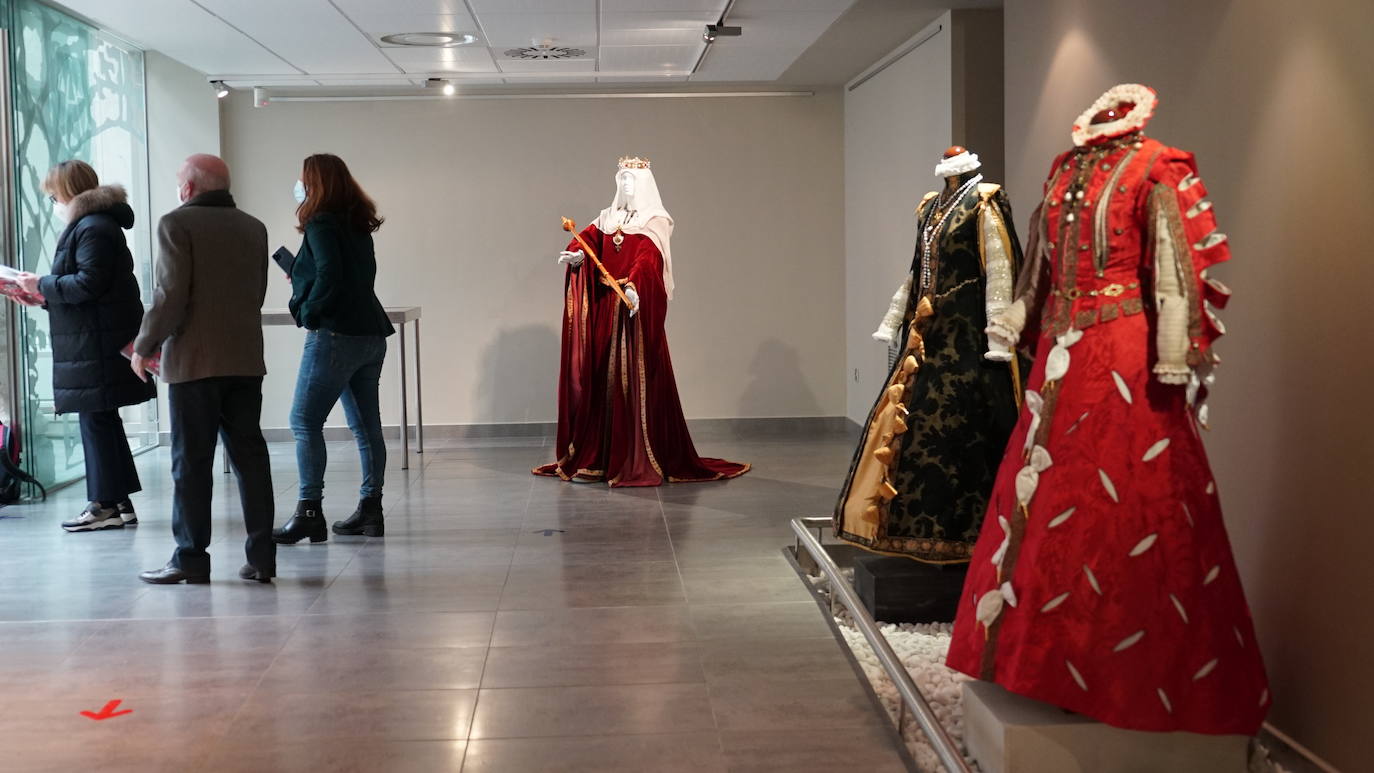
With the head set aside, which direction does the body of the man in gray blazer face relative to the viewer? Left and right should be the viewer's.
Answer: facing away from the viewer and to the left of the viewer

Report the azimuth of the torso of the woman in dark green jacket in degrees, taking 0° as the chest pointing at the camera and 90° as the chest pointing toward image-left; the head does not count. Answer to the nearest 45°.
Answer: approximately 90°

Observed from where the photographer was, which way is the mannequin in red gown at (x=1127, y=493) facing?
facing the viewer and to the left of the viewer

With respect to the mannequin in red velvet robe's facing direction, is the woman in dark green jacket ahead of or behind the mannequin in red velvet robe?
ahead

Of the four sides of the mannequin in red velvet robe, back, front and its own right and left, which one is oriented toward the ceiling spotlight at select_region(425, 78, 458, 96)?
right

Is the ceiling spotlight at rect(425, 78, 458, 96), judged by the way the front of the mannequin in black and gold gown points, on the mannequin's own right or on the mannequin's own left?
on the mannequin's own right

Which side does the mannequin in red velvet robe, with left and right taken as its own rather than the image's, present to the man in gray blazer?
front

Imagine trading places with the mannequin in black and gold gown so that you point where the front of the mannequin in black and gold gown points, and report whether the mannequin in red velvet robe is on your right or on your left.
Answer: on your right

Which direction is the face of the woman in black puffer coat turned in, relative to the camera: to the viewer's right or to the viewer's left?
to the viewer's left

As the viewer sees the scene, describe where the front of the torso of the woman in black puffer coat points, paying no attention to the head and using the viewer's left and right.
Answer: facing to the left of the viewer

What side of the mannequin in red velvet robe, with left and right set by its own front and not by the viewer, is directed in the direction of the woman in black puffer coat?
front

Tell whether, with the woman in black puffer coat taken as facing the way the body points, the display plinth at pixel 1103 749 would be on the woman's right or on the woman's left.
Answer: on the woman's left

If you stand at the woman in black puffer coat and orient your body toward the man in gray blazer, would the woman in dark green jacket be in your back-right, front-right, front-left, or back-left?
front-left
